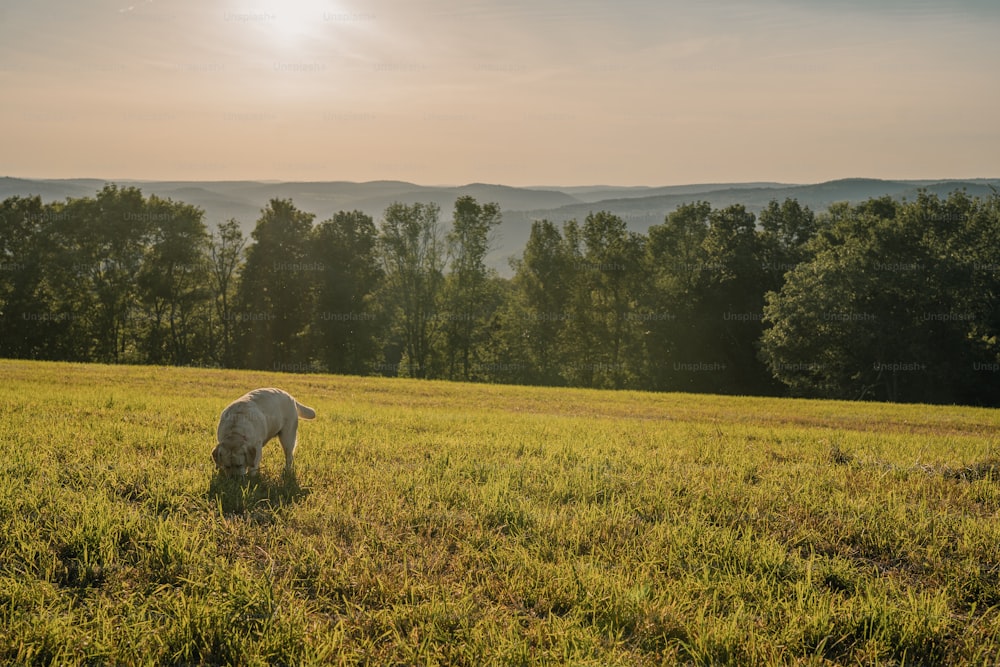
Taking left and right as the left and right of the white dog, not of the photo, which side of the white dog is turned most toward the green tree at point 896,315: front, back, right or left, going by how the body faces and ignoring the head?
back

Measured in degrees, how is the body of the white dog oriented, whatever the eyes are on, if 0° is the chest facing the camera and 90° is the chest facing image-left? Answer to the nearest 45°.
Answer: approximately 45°
